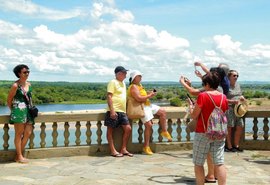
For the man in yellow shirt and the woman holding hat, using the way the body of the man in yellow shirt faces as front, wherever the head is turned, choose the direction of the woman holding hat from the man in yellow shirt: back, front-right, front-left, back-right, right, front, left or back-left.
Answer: front-left

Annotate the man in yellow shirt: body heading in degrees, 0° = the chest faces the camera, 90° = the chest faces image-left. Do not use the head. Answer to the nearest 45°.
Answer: approximately 315°
